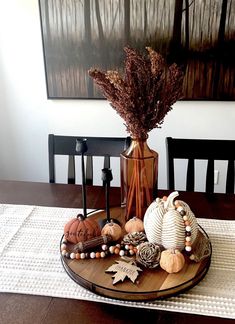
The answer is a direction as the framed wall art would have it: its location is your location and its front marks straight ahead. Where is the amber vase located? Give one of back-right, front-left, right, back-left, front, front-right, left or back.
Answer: front

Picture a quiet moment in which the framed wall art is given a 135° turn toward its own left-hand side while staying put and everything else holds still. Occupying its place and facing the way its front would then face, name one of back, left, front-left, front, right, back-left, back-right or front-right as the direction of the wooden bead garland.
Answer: back-right

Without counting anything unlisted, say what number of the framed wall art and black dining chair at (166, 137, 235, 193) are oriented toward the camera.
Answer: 2

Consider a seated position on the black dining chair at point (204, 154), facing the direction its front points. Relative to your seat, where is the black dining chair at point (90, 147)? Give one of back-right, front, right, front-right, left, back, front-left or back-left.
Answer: right

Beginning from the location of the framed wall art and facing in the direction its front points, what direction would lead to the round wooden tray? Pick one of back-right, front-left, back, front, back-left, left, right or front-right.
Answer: front

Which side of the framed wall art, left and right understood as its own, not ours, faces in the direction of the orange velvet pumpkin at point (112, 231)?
front

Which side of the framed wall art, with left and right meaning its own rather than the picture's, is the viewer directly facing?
front

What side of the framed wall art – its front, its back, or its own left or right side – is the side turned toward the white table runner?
front

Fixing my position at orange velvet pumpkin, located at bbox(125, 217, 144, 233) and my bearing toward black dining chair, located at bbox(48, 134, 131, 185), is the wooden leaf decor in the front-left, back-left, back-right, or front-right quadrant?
back-left

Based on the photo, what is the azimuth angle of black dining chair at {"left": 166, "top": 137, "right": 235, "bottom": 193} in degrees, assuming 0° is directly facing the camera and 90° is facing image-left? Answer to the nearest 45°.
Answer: approximately 0°

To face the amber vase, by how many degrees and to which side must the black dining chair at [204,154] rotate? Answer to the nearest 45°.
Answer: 0° — it already faces it
